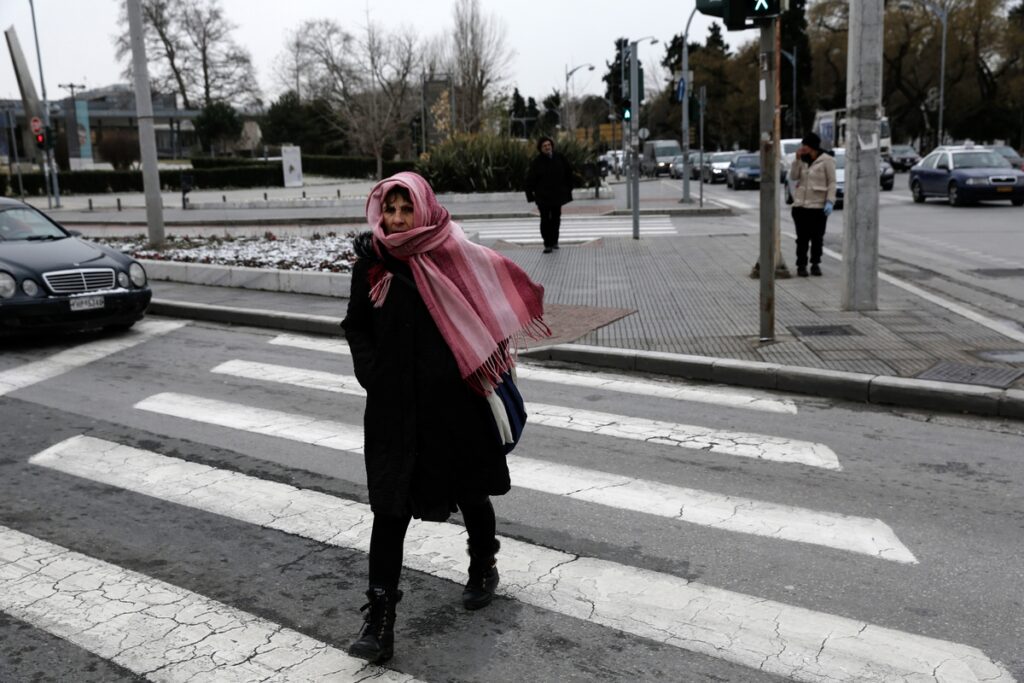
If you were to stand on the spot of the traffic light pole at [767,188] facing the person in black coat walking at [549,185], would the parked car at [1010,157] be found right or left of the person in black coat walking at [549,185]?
right

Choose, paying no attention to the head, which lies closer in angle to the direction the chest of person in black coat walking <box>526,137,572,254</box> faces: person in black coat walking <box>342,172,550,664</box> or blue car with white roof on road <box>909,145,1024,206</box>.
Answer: the person in black coat walking

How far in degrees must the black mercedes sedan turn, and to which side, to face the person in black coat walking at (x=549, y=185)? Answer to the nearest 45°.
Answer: approximately 90° to its left

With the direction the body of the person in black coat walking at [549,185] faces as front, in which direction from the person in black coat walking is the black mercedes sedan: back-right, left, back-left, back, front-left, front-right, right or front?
front-right

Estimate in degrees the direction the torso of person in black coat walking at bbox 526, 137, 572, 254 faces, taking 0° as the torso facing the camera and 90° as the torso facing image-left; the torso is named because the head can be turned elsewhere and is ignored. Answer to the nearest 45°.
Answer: approximately 0°

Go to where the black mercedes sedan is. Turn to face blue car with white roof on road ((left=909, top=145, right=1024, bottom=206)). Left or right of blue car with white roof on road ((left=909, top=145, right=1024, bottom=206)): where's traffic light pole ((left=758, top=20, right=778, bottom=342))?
right

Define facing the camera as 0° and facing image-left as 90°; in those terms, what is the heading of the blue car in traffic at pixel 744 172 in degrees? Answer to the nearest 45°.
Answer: approximately 315°

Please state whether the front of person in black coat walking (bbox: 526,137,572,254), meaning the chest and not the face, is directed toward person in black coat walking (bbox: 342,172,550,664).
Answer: yes

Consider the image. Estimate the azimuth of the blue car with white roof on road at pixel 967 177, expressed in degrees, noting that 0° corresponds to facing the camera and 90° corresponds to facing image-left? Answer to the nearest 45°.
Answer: approximately 315°

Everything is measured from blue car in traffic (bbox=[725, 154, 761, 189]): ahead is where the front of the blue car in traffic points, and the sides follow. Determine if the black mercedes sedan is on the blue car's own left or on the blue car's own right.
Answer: on the blue car's own right
